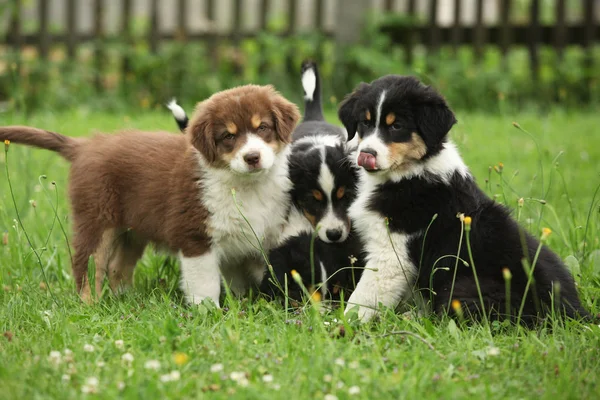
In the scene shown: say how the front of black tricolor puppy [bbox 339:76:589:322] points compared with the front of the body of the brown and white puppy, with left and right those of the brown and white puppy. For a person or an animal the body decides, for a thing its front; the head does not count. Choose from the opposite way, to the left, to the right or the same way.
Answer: to the right

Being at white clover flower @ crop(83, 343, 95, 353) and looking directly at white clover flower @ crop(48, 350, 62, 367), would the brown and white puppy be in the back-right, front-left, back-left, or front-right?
back-right

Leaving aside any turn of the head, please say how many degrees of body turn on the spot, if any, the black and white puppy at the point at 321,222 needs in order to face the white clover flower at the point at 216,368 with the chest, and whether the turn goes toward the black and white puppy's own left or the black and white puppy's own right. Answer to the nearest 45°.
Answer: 0° — it already faces it

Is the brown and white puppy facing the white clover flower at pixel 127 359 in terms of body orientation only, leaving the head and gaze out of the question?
no

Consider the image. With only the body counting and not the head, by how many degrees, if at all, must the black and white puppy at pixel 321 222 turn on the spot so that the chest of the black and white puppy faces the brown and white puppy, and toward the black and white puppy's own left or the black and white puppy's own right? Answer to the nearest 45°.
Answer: approximately 90° to the black and white puppy's own right

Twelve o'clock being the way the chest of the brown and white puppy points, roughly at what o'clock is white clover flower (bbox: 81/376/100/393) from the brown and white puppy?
The white clover flower is roughly at 2 o'clock from the brown and white puppy.

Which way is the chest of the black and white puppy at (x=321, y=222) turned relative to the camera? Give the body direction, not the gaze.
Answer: toward the camera

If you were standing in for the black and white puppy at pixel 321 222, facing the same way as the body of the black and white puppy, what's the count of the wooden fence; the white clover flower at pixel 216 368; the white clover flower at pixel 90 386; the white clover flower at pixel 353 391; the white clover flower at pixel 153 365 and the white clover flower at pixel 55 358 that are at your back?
1

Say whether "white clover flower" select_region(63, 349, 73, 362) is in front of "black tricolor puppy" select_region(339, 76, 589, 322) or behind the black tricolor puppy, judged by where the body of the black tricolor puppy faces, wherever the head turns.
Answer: in front

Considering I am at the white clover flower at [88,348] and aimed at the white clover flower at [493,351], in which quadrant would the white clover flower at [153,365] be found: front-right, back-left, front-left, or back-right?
front-right

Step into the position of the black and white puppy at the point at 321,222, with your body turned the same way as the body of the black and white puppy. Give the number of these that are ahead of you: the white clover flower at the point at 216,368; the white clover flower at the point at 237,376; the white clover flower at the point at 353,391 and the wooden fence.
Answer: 3

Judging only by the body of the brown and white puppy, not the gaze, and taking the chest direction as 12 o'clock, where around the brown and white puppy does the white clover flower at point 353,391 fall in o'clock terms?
The white clover flower is roughly at 1 o'clock from the brown and white puppy.

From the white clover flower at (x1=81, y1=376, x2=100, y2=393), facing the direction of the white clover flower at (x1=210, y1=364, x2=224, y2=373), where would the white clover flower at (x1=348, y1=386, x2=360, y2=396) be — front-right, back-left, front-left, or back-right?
front-right

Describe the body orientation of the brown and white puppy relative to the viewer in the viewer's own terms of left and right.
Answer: facing the viewer and to the right of the viewer

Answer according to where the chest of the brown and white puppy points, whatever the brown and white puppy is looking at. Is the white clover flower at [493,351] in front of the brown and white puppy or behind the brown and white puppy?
in front

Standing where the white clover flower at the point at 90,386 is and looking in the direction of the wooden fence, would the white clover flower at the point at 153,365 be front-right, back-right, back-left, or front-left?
front-right

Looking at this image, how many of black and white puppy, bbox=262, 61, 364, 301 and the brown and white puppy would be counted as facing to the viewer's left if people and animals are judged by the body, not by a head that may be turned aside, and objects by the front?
0
